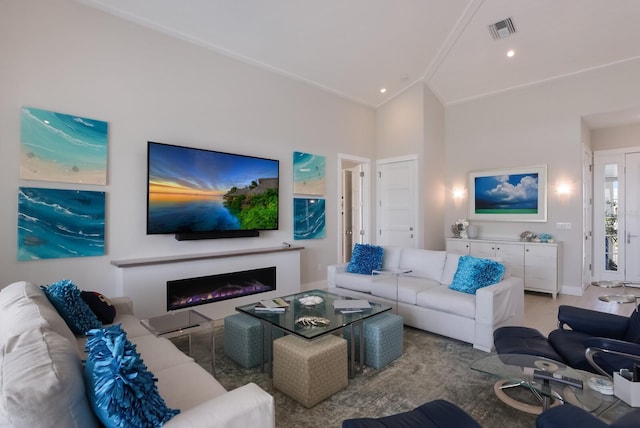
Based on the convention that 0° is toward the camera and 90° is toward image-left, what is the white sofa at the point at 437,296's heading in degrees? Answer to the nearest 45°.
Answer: approximately 45°

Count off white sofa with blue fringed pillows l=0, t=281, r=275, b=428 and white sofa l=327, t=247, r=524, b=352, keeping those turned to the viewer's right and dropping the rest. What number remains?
1

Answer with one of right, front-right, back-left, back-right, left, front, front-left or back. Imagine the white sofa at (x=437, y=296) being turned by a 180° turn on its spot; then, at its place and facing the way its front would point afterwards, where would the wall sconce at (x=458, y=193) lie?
front-left

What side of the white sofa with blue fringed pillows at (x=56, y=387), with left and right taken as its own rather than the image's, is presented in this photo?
right

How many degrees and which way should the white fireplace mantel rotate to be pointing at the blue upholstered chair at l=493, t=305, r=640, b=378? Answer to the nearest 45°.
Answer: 0° — it already faces it

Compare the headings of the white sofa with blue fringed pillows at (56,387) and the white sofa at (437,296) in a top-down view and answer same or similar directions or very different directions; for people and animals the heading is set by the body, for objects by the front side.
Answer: very different directions

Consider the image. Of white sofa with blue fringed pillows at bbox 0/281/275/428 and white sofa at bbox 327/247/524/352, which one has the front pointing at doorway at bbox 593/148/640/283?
the white sofa with blue fringed pillows

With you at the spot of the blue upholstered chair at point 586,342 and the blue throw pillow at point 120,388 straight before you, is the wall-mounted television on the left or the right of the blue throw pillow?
right

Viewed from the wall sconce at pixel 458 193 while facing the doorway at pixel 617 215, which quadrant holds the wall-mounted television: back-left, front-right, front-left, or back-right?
back-right
